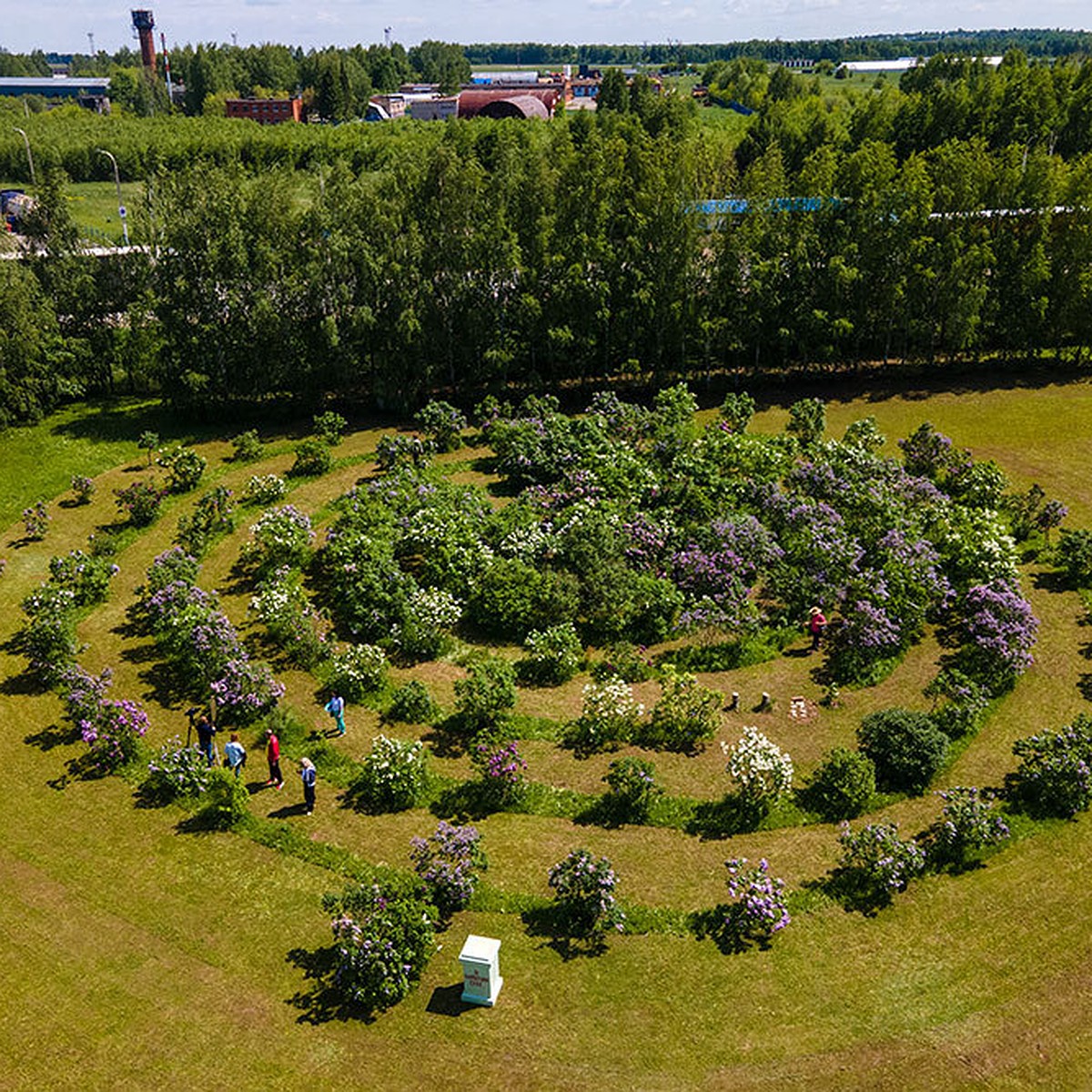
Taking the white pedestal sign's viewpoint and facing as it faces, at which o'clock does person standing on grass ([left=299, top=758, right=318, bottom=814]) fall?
The person standing on grass is roughly at 5 o'clock from the white pedestal sign.

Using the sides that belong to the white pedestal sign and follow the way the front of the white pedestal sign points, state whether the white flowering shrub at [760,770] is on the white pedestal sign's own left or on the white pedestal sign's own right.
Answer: on the white pedestal sign's own left

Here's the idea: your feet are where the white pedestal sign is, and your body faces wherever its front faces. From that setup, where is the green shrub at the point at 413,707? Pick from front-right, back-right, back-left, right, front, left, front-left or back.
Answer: back

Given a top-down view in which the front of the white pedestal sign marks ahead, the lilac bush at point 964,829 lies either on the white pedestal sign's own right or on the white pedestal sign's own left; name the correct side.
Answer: on the white pedestal sign's own left

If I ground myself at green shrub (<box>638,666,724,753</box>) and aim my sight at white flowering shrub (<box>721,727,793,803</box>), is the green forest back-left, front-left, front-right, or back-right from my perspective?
back-left

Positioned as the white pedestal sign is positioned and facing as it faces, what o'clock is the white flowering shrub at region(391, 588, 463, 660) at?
The white flowering shrub is roughly at 6 o'clock from the white pedestal sign.

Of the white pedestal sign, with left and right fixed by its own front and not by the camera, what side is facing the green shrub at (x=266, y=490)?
back

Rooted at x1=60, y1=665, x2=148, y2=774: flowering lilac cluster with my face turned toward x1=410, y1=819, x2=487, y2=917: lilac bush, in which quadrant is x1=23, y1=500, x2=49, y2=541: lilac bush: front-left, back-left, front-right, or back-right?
back-left

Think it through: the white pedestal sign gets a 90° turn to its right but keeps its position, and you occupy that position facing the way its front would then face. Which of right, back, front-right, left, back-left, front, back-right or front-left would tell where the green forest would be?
right

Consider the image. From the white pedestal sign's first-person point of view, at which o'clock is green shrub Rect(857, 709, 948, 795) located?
The green shrub is roughly at 8 o'clock from the white pedestal sign.

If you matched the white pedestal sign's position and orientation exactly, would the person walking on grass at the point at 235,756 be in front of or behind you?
behind

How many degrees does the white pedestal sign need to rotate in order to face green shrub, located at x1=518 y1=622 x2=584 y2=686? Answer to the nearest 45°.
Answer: approximately 180°

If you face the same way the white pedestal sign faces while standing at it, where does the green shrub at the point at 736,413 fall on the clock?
The green shrub is roughly at 7 o'clock from the white pedestal sign.

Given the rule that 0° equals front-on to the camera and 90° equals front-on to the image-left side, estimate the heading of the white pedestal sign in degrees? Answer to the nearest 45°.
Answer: approximately 0°

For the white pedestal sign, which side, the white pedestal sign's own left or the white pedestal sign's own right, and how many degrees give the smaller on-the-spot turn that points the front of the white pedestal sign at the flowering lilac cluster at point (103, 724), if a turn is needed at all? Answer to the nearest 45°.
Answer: approximately 135° to the white pedestal sign's own right

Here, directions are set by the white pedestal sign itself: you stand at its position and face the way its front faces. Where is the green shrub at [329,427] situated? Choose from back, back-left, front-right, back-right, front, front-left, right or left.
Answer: back
